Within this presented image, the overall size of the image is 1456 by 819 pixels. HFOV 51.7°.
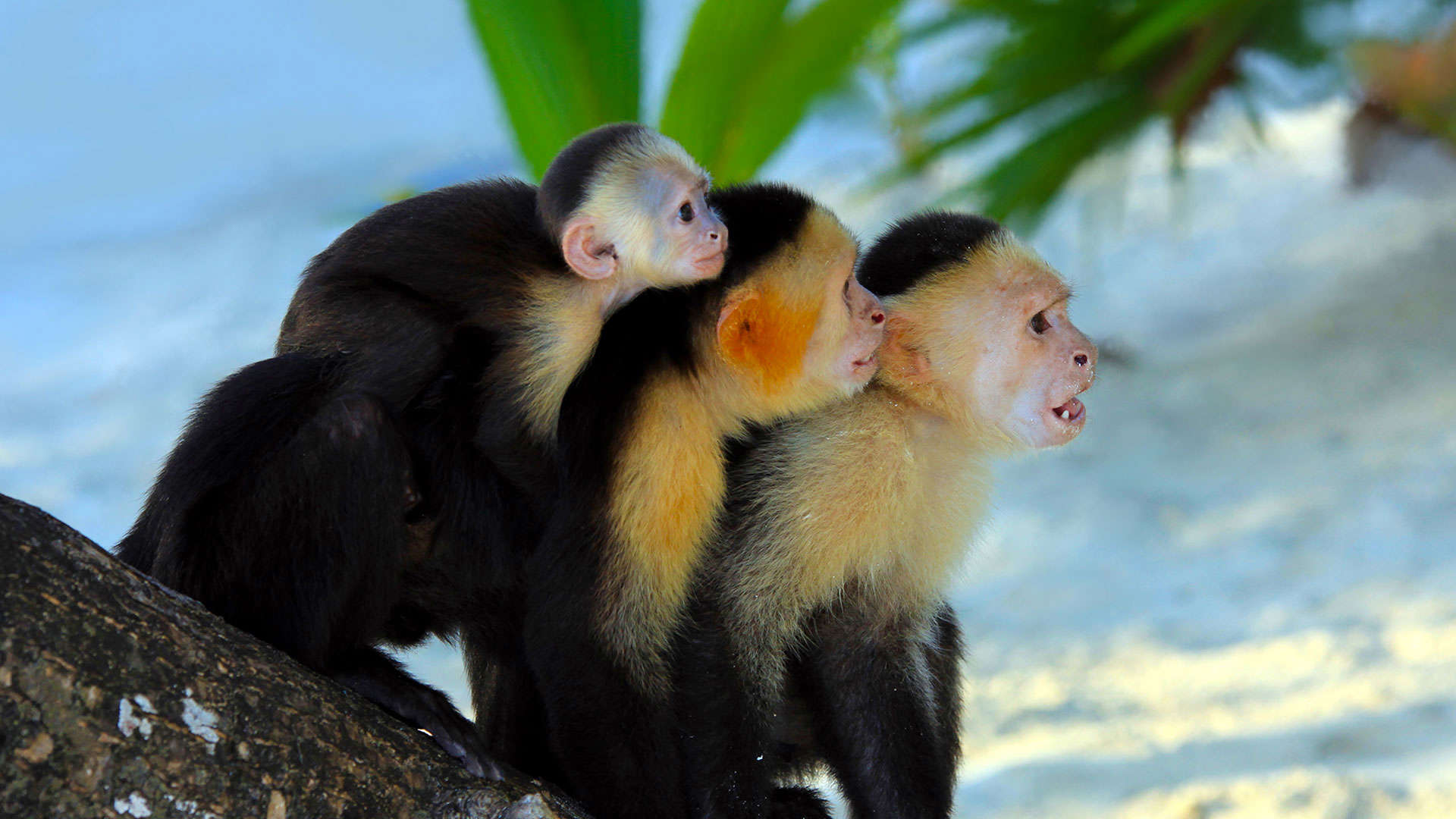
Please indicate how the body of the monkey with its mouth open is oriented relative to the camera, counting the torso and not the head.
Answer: to the viewer's right

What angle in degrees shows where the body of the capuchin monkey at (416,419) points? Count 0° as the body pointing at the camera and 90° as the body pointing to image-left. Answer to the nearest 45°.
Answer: approximately 270°

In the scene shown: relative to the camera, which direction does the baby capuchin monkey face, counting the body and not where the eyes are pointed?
to the viewer's right
